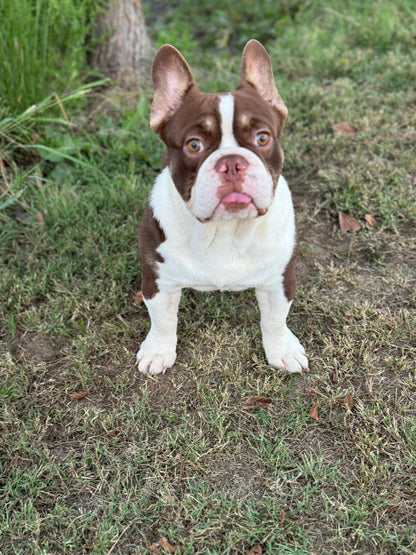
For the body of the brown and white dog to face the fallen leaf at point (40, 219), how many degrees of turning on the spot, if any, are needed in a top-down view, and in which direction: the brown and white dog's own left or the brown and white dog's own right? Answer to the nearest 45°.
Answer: approximately 135° to the brown and white dog's own right

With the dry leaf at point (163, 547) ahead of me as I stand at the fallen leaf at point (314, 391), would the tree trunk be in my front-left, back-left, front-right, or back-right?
back-right

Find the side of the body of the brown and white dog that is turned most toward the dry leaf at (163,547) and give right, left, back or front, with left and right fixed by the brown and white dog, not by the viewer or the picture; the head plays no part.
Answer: front

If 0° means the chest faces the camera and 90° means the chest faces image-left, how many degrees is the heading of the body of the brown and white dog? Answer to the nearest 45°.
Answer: approximately 0°

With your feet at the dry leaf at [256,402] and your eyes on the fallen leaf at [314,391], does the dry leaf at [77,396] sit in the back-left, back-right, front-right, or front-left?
back-left

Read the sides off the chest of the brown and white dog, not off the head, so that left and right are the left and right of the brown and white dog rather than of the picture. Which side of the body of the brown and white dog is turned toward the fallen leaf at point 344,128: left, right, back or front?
back

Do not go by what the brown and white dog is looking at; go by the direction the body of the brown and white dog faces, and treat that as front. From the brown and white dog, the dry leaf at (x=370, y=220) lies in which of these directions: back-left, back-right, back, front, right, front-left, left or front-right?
back-left

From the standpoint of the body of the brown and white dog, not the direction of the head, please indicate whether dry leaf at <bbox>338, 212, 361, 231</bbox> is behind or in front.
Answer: behind
